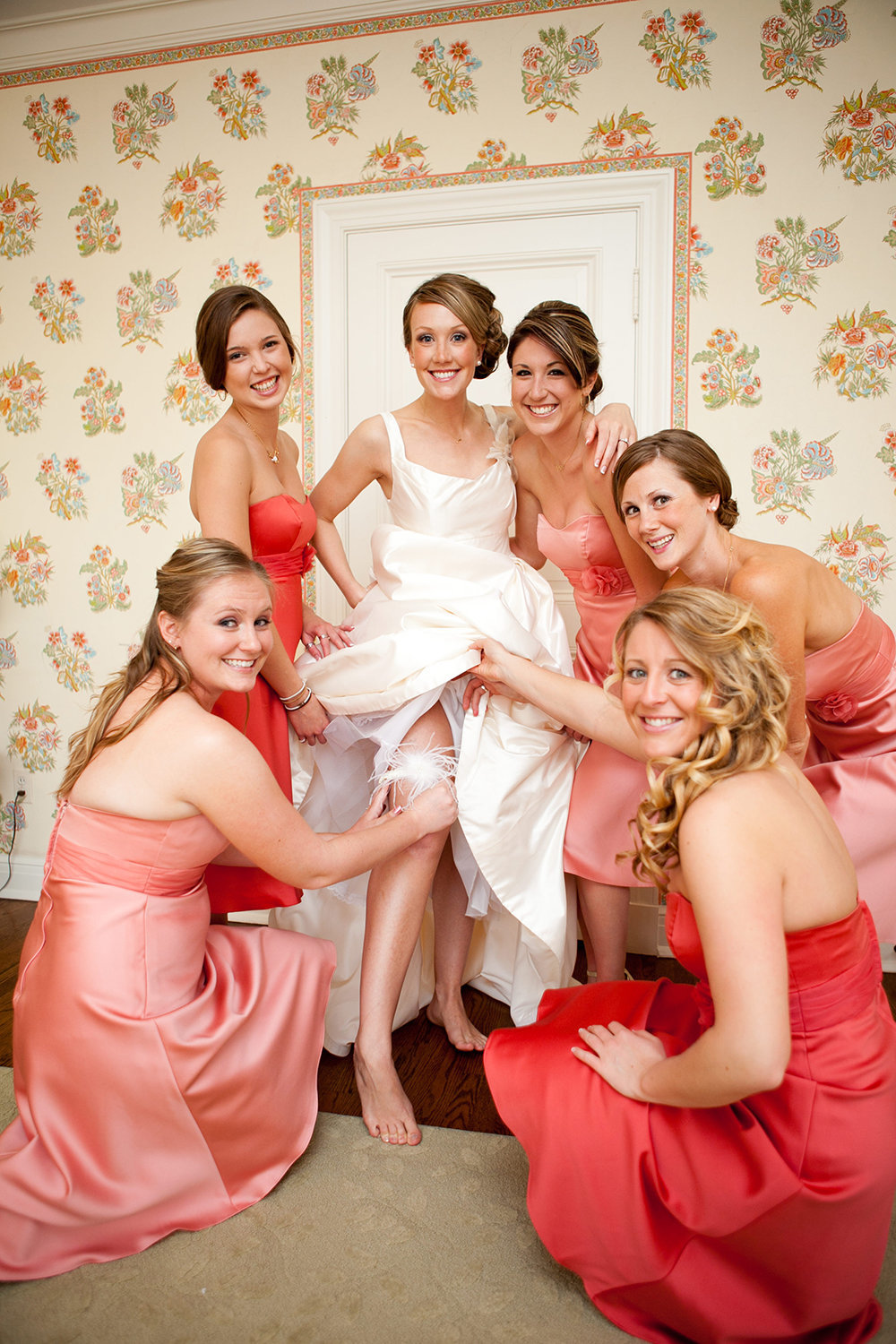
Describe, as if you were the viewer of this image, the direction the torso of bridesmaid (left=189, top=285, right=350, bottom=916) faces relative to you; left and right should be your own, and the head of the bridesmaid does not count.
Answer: facing the viewer and to the right of the viewer

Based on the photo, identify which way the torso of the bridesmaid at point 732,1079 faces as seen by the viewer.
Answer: to the viewer's left

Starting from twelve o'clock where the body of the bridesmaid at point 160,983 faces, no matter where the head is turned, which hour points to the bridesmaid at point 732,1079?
the bridesmaid at point 732,1079 is roughly at 1 o'clock from the bridesmaid at point 160,983.

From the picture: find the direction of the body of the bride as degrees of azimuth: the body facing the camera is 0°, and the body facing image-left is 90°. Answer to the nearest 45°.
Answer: approximately 0°

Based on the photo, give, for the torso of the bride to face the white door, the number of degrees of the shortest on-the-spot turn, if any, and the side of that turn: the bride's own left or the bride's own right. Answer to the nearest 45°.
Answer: approximately 180°

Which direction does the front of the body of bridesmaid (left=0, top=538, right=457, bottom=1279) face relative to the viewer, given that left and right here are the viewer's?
facing to the right of the viewer

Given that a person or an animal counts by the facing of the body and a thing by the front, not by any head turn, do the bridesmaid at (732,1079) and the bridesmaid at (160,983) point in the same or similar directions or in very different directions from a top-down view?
very different directions

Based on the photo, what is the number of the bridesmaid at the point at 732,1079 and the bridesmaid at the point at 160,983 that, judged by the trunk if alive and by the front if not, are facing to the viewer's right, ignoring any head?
1

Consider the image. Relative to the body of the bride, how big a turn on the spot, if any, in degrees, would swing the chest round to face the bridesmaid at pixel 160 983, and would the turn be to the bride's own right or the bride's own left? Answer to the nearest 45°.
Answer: approximately 45° to the bride's own right

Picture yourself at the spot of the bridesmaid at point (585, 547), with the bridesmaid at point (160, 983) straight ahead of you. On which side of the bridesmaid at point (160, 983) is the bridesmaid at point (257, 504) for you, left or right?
right
